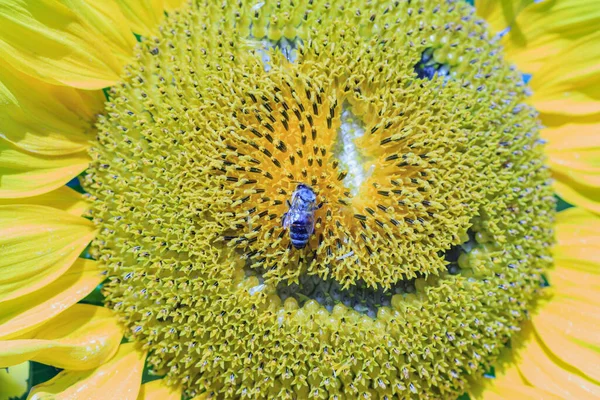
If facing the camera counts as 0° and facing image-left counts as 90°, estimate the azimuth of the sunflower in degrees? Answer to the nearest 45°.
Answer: approximately 0°

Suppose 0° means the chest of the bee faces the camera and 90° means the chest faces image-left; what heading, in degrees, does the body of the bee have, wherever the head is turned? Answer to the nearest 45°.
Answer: approximately 180°
